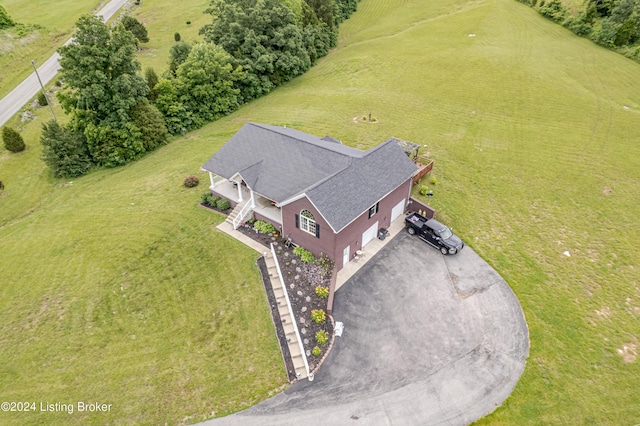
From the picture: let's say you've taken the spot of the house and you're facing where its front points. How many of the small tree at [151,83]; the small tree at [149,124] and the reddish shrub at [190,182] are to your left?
0

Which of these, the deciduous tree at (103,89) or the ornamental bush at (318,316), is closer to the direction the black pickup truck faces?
the ornamental bush

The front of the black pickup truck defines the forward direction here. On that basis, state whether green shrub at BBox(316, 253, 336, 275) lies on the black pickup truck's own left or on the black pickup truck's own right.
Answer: on the black pickup truck's own right

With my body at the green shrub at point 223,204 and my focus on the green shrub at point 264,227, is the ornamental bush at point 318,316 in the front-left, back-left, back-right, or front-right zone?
front-right

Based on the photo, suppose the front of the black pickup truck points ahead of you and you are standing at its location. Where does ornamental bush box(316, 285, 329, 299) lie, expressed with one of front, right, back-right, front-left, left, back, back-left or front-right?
right

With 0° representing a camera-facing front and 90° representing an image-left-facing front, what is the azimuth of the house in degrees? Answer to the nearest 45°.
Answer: approximately 45°

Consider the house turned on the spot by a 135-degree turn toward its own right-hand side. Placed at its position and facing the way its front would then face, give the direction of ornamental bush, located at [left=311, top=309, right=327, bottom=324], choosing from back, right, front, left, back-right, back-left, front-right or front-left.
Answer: back

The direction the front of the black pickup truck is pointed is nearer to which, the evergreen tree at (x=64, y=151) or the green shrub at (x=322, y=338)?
the green shrub

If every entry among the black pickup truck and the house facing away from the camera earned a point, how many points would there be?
0

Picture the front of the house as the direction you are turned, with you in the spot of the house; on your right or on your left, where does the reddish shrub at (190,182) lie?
on your right

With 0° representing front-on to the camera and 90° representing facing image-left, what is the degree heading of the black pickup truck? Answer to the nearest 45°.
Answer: approximately 315°

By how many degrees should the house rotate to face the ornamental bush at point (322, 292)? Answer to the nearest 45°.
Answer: approximately 45° to its left

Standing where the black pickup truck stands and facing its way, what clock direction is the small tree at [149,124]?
The small tree is roughly at 5 o'clock from the black pickup truck.
